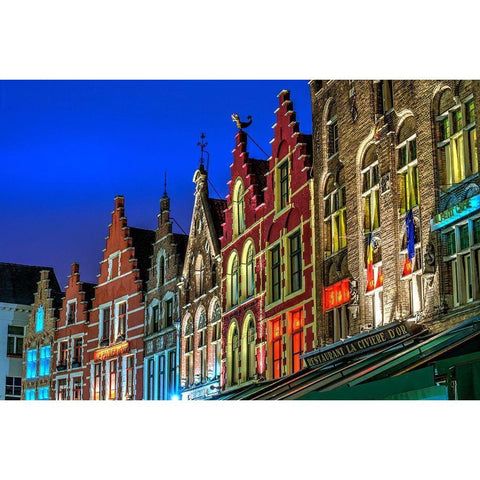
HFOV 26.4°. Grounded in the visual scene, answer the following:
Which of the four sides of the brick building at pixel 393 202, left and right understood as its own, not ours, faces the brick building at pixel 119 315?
right

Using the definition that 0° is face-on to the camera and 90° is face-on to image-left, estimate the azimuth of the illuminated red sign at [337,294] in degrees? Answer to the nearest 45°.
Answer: approximately 45°

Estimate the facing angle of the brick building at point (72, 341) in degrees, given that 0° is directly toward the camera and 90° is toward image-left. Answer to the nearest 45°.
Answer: approximately 45°

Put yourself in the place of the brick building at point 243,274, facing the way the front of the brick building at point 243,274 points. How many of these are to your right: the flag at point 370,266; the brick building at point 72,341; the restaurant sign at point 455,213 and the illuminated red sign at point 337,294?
1

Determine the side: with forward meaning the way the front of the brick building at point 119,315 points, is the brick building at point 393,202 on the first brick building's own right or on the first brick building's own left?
on the first brick building's own left

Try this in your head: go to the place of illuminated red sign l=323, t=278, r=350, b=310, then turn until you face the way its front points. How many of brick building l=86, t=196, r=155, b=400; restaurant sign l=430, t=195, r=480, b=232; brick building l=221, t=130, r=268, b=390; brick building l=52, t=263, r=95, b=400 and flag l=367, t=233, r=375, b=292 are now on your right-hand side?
3
